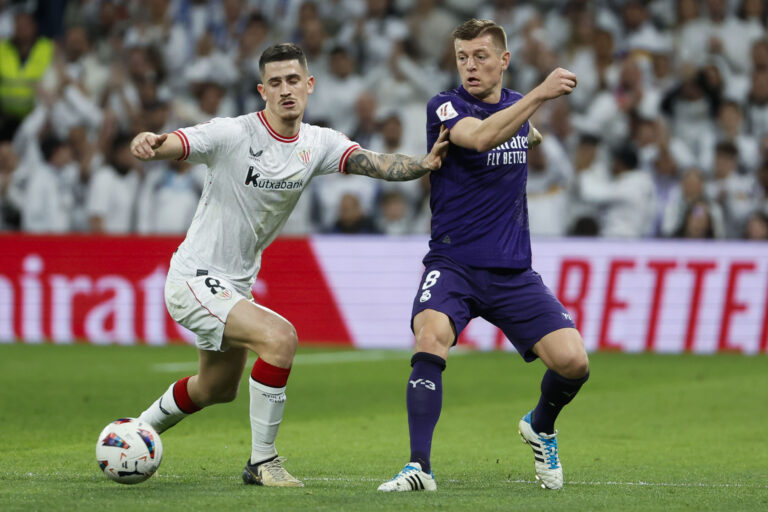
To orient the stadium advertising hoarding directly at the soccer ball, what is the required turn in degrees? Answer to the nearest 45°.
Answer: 0° — it already faces it

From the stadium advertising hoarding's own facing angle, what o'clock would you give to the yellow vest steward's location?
The yellow vest steward is roughly at 4 o'clock from the stadium advertising hoarding.

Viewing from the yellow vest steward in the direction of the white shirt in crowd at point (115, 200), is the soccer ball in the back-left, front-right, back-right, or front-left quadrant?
front-right

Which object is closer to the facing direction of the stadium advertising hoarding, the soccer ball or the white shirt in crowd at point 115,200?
the soccer ball

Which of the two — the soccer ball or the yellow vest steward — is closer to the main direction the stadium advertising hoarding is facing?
the soccer ball

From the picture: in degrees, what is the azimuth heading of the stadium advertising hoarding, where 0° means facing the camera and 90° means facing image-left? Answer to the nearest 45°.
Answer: approximately 0°

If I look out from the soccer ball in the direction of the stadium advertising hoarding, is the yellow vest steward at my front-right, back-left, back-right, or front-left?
front-left
